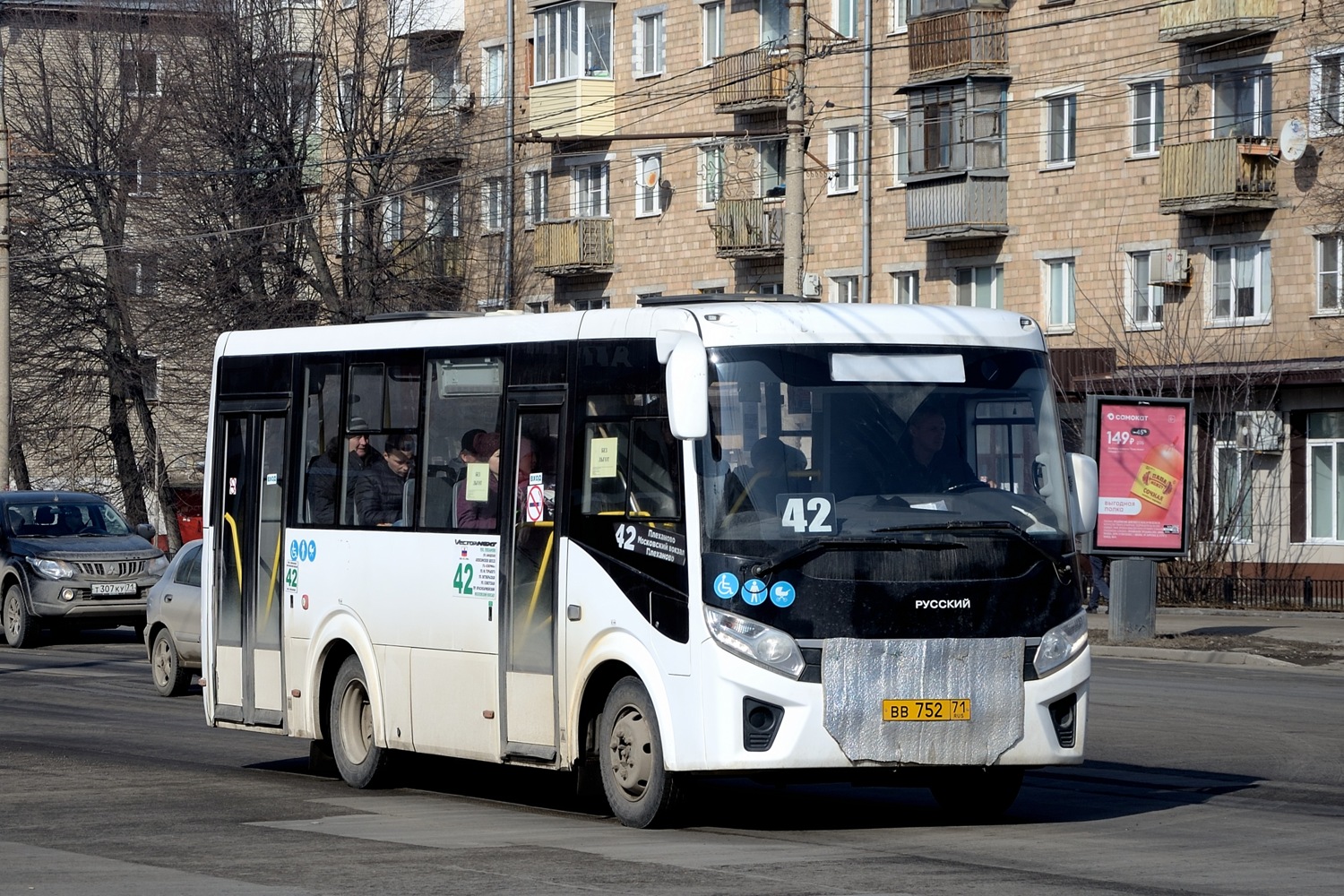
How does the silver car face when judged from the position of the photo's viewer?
facing the viewer and to the right of the viewer

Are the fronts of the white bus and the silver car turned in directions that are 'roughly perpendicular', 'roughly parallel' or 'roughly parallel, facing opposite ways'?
roughly parallel

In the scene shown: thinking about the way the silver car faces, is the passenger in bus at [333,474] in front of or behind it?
in front

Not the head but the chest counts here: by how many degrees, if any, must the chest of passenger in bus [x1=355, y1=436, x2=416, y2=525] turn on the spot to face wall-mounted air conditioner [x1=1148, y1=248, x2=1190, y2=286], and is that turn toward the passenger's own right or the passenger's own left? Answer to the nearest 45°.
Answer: approximately 90° to the passenger's own left

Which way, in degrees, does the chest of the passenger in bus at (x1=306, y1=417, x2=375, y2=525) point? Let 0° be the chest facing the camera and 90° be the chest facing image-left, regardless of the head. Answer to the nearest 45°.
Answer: approximately 315°

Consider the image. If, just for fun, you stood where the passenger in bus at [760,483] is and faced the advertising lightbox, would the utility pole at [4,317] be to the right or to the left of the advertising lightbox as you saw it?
left

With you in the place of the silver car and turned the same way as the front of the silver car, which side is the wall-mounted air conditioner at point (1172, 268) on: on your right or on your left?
on your left

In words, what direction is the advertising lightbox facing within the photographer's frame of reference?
facing the viewer

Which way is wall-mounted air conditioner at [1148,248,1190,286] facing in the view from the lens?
facing the viewer and to the left of the viewer

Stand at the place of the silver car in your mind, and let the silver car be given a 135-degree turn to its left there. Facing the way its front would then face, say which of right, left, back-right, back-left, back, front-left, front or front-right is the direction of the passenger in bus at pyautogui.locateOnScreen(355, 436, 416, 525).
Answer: back
